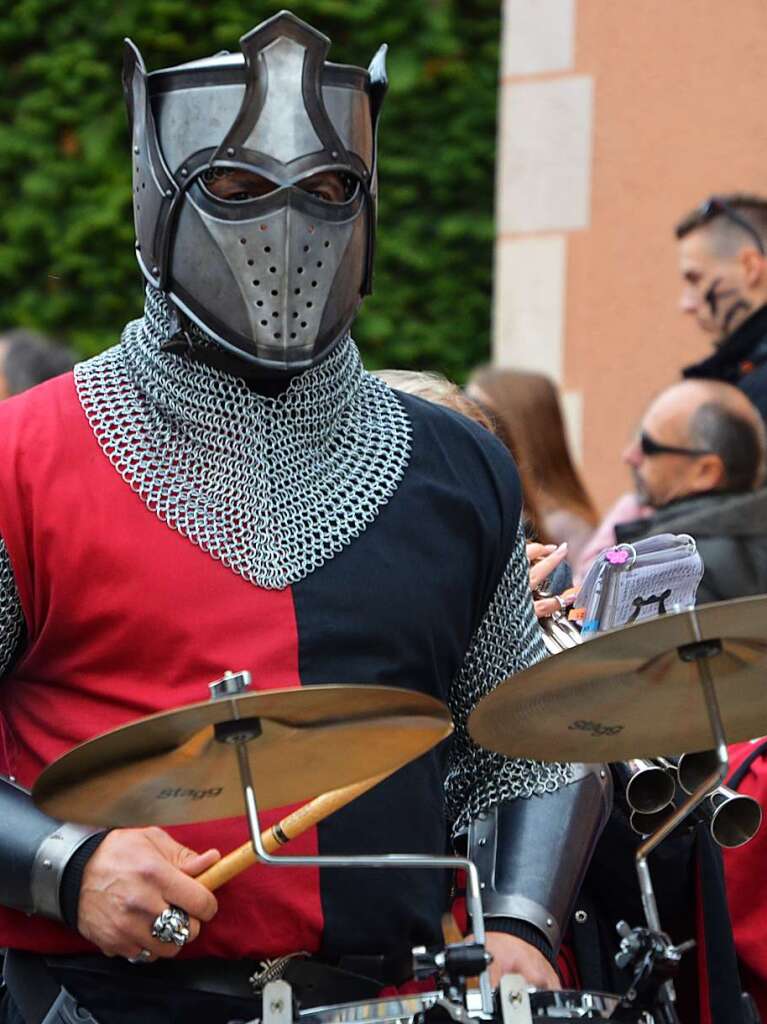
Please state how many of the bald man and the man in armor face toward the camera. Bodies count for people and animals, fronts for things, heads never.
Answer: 1

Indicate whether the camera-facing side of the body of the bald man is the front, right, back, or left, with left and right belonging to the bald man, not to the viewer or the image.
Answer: left

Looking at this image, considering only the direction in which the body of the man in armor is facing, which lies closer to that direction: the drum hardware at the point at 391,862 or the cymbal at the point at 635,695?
the drum hardware

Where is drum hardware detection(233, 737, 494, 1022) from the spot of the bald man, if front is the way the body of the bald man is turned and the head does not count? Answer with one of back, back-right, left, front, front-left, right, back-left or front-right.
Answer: left

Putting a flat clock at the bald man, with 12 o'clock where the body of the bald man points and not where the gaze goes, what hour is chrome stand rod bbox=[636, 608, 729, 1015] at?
The chrome stand rod is roughly at 9 o'clock from the bald man.

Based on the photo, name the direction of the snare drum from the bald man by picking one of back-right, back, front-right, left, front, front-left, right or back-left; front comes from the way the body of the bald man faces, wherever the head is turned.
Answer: left

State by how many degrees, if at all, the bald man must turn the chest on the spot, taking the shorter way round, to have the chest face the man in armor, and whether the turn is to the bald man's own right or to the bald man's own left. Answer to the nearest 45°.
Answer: approximately 90° to the bald man's own left

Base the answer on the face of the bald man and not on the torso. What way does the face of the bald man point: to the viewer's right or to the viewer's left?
to the viewer's left

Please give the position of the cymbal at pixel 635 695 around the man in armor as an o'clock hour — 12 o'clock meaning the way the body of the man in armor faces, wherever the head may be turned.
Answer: The cymbal is roughly at 10 o'clock from the man in armor.

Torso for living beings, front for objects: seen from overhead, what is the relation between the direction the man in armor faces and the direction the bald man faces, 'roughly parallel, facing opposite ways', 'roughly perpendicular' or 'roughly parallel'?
roughly perpendicular

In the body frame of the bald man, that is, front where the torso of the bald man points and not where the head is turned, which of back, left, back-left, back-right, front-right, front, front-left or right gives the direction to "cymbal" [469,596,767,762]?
left
